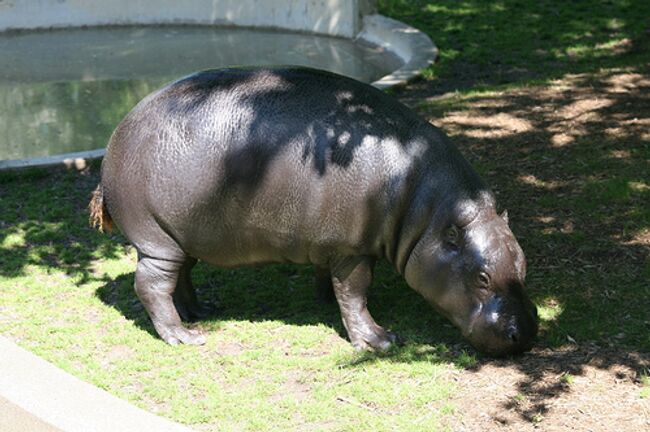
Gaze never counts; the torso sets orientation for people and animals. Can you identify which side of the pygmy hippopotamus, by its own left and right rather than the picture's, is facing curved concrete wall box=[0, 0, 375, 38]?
left

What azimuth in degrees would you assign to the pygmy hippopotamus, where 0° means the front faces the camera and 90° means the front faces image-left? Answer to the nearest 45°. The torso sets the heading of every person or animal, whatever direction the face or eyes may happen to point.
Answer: approximately 270°
